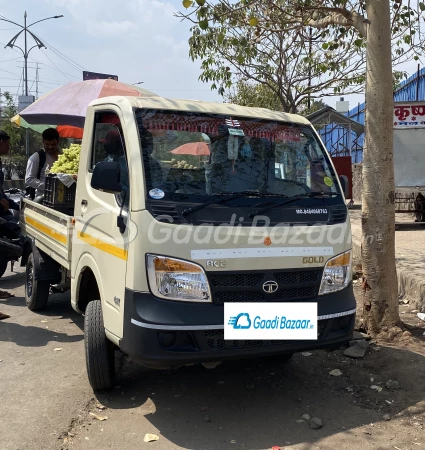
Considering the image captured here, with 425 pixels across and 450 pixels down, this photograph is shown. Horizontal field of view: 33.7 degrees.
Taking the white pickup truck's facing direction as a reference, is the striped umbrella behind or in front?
behind

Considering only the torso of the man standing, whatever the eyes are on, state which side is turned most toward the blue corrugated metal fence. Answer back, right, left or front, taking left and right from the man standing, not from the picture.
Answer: left

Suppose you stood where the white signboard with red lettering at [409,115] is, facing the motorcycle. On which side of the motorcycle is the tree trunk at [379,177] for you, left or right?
left

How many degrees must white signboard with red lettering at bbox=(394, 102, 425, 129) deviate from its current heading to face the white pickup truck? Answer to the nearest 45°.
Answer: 0° — it already faces it

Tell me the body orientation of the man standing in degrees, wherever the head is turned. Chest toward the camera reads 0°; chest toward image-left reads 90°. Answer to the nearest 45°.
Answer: approximately 315°

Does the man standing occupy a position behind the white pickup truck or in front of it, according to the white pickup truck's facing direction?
behind

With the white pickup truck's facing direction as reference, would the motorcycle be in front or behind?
behind
